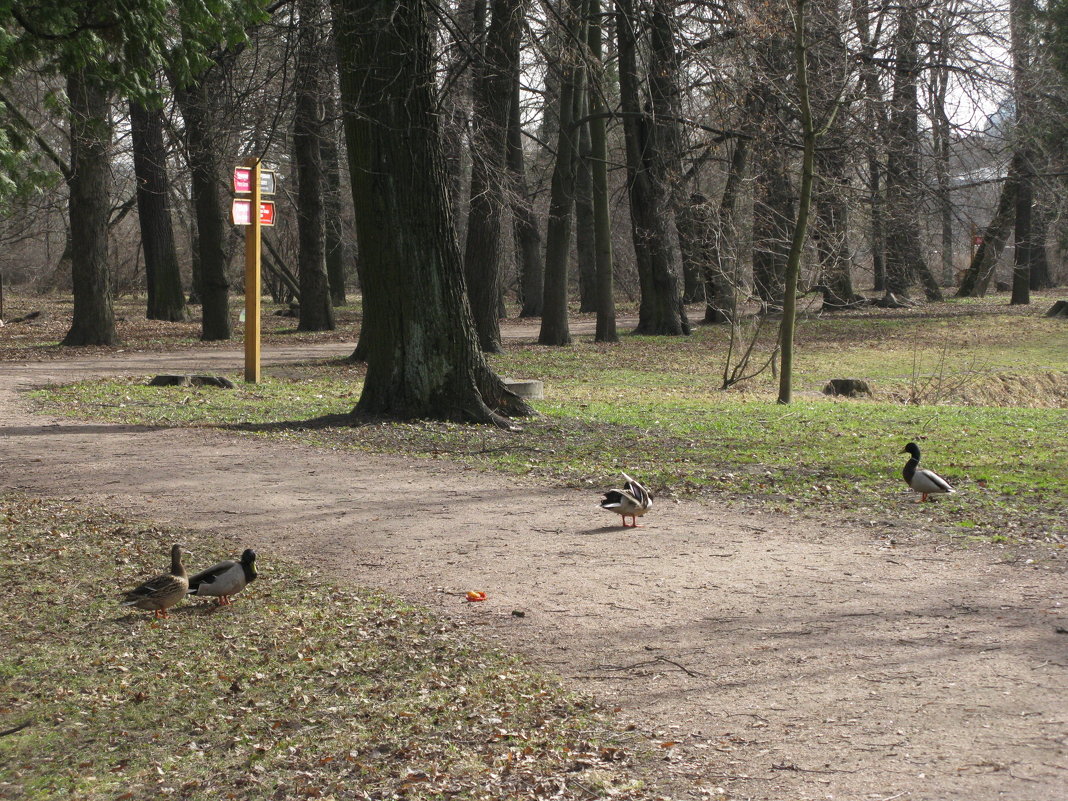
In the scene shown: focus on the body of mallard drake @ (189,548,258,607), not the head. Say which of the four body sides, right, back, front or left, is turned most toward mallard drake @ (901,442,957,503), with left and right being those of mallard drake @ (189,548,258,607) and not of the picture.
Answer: front

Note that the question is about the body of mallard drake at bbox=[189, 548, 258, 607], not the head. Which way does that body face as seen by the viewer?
to the viewer's right

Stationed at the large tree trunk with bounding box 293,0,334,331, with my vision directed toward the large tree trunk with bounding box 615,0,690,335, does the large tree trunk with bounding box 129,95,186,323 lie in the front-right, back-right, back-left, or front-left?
back-left

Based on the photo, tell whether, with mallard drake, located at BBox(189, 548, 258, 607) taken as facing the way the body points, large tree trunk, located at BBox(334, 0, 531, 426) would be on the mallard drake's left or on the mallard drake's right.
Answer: on the mallard drake's left

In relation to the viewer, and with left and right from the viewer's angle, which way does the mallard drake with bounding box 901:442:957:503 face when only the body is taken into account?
facing to the left of the viewer

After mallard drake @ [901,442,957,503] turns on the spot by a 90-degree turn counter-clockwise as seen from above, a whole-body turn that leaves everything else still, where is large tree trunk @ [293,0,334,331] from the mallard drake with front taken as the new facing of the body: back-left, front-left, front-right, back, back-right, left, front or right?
back-right

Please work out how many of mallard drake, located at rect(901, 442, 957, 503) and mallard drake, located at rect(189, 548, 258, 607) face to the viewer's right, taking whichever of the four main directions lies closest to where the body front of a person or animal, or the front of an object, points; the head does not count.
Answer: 1

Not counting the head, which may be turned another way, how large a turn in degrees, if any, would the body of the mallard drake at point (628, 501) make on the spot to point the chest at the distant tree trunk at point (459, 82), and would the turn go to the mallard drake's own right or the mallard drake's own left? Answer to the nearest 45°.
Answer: approximately 90° to the mallard drake's own left

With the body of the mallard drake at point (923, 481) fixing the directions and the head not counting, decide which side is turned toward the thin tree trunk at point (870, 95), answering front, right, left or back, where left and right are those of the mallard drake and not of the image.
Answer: right

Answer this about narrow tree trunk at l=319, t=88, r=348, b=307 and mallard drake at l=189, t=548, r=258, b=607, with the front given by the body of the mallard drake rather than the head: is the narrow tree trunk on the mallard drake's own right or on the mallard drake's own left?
on the mallard drake's own left

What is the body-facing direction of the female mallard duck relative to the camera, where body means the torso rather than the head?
to the viewer's right

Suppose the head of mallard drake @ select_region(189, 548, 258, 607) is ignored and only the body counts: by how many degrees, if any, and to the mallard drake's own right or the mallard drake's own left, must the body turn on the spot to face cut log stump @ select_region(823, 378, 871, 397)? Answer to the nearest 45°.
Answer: approximately 45° to the mallard drake's own left
